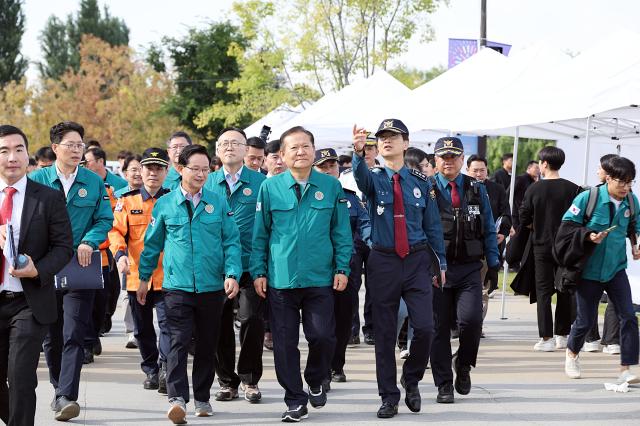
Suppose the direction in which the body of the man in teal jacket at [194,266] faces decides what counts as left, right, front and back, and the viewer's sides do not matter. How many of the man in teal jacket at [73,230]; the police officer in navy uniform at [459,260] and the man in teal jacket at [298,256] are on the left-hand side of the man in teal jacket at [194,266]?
2

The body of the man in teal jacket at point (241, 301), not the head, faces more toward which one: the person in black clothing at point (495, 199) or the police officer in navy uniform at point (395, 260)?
the police officer in navy uniform

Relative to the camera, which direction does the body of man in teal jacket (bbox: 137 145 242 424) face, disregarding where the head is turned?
toward the camera

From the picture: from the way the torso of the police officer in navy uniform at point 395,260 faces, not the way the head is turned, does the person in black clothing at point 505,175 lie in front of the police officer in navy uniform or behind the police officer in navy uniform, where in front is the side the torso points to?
behind

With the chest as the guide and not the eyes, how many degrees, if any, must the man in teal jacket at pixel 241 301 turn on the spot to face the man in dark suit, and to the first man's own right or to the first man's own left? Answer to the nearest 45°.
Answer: approximately 45° to the first man's own right

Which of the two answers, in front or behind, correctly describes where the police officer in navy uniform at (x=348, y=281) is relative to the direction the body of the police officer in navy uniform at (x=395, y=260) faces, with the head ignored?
behind

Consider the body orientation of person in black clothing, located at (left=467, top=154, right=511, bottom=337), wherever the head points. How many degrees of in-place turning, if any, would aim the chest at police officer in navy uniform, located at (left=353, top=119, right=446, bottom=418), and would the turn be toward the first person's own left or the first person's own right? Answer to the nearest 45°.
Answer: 0° — they already face them

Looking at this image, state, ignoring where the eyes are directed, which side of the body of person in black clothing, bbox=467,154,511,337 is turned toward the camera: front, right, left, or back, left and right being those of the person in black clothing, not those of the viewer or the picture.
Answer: front

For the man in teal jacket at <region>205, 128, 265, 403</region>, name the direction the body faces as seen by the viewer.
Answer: toward the camera
